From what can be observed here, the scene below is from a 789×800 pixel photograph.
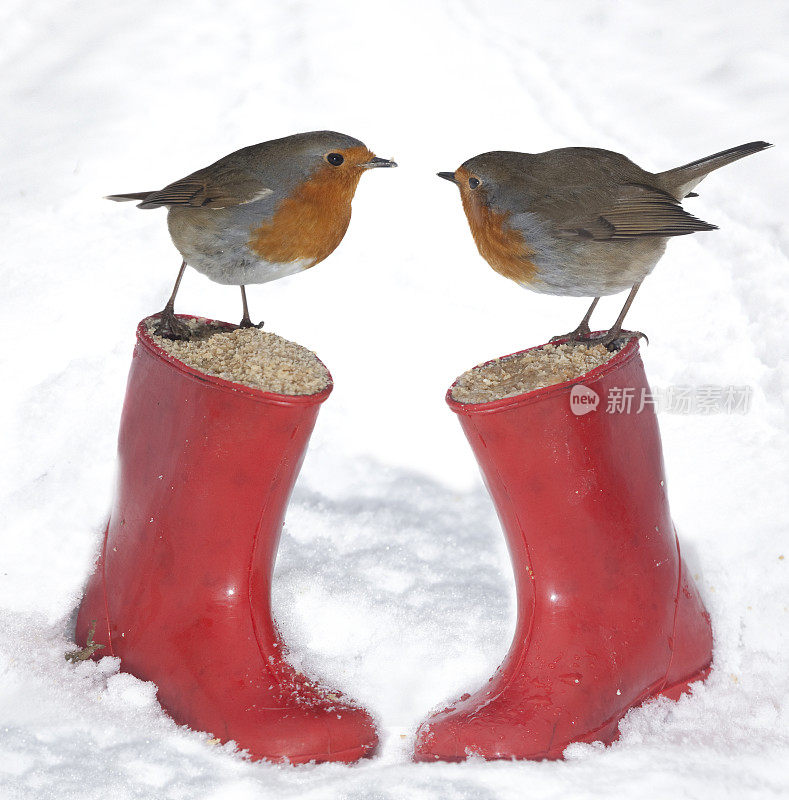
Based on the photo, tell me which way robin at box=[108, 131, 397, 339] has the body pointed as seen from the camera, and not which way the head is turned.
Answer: to the viewer's right

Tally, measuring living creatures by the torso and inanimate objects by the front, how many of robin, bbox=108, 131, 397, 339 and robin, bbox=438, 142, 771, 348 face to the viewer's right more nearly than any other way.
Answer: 1

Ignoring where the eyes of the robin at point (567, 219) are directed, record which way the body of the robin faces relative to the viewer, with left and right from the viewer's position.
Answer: facing to the left of the viewer

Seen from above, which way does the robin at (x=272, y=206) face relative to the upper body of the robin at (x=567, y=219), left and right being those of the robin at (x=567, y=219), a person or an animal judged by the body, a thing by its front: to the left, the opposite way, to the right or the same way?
the opposite way
